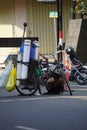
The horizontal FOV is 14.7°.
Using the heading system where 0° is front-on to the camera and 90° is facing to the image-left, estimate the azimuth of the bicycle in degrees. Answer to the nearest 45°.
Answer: approximately 270°

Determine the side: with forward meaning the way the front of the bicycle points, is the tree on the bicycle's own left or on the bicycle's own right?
on the bicycle's own left

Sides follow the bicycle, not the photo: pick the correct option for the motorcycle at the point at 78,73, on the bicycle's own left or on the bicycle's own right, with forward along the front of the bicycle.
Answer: on the bicycle's own left
